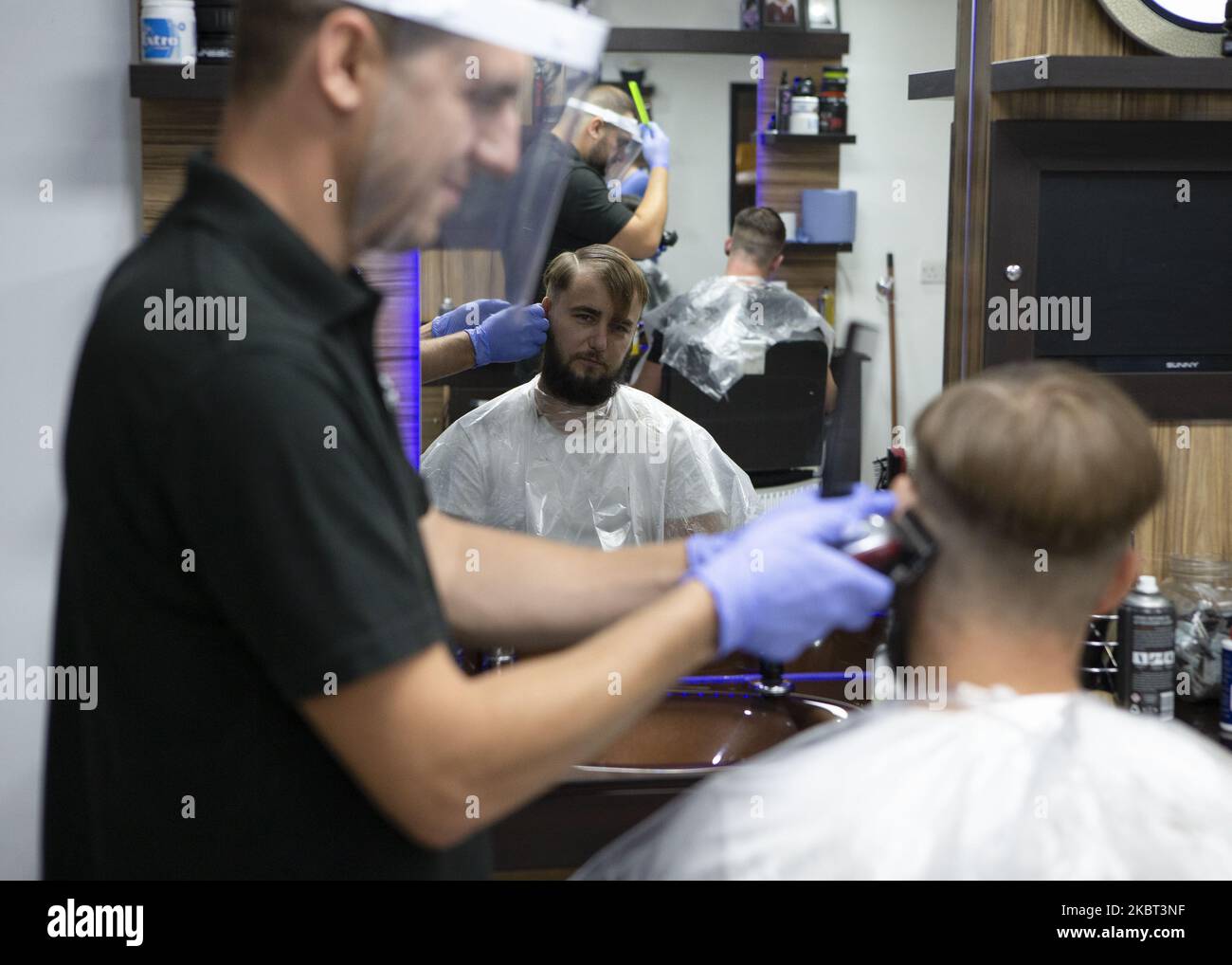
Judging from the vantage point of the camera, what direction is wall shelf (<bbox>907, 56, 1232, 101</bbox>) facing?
facing the viewer

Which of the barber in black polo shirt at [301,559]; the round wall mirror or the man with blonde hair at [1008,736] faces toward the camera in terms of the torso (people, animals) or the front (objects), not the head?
the round wall mirror

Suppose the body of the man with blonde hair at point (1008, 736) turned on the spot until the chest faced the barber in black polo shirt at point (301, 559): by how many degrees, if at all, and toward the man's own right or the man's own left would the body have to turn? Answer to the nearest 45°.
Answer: approximately 135° to the man's own left

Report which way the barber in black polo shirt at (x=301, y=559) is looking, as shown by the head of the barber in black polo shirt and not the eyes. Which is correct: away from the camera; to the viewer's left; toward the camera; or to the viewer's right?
to the viewer's right

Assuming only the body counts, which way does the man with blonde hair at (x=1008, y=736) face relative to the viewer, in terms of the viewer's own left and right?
facing away from the viewer

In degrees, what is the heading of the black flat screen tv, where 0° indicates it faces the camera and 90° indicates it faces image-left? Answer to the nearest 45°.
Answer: approximately 0°

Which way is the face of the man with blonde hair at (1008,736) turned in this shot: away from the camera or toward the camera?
away from the camera

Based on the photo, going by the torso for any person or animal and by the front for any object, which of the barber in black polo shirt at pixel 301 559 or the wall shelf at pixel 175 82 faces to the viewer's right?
the barber in black polo shirt

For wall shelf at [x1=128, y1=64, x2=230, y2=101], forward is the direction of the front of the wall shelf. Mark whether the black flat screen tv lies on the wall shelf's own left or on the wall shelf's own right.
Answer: on the wall shelf's own left

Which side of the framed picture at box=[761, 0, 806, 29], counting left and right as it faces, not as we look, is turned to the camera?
front

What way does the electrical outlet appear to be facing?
toward the camera

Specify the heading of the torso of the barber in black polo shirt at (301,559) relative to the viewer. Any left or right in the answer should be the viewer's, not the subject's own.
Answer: facing to the right of the viewer
